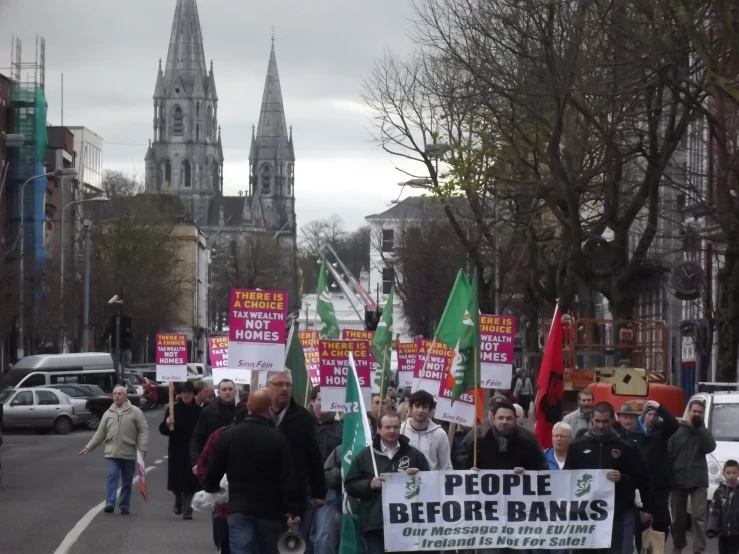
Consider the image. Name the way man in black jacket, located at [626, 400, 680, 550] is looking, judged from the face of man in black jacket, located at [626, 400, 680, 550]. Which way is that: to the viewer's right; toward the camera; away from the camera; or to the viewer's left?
toward the camera

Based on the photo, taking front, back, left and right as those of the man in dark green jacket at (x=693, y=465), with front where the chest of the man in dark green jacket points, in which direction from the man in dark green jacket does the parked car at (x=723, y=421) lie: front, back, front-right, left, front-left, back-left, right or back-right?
back

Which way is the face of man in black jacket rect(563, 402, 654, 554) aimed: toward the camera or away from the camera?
toward the camera

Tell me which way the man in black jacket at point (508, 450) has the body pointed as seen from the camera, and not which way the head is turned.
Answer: toward the camera

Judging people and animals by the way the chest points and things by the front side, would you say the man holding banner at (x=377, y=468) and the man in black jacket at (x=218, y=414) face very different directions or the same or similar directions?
same or similar directions

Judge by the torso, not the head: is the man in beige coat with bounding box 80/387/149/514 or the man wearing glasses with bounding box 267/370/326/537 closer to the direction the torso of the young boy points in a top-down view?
the man wearing glasses

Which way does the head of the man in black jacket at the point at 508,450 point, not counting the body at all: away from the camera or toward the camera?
toward the camera

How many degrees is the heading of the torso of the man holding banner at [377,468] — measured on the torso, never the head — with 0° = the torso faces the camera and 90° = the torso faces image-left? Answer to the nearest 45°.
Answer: approximately 0°

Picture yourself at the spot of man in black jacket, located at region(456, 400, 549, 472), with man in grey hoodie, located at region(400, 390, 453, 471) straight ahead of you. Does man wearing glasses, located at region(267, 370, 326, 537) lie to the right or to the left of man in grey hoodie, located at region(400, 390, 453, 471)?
left

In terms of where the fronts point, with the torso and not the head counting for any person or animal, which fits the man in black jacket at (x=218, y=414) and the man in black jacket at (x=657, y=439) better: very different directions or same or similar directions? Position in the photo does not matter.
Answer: same or similar directions

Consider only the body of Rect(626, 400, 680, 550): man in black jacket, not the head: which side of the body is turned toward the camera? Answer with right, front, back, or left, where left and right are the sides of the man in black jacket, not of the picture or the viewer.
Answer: front

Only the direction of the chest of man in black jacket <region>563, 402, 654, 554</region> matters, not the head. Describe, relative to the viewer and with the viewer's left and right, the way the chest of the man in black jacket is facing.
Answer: facing the viewer
